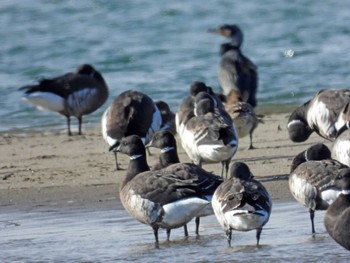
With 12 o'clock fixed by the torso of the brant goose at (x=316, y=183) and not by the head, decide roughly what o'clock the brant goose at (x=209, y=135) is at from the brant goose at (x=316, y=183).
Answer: the brant goose at (x=209, y=135) is roughly at 2 o'clock from the brant goose at (x=316, y=183).

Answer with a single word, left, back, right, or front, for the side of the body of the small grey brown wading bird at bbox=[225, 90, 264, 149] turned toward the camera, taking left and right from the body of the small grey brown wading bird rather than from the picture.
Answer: left

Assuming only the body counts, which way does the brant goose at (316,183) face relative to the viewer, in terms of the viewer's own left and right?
facing to the left of the viewer

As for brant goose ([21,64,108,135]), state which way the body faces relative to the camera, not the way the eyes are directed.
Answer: to the viewer's right

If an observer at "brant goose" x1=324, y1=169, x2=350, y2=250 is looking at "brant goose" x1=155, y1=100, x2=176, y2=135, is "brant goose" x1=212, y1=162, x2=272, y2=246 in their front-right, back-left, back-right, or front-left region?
front-left

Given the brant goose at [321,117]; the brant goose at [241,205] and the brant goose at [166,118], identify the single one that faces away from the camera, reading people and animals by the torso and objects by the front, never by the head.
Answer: the brant goose at [241,205]

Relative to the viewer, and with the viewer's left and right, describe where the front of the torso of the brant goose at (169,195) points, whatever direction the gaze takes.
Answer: facing to the left of the viewer
